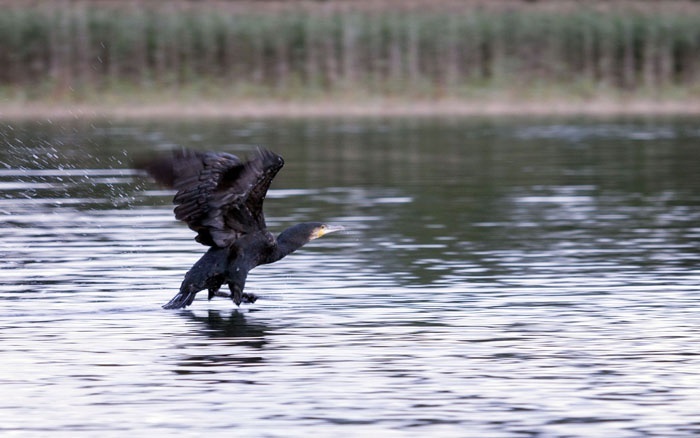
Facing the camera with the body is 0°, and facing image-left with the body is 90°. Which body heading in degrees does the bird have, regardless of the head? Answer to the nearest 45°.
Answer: approximately 270°
